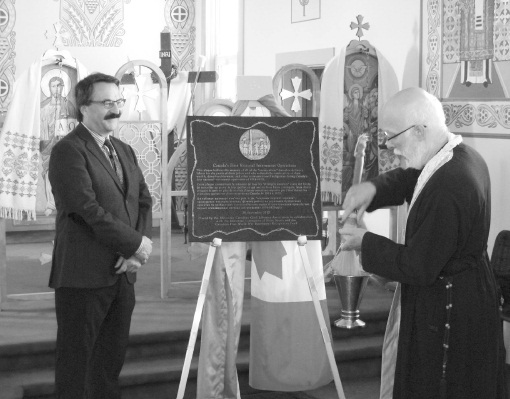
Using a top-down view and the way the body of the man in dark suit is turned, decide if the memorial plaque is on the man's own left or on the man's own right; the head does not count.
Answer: on the man's own left

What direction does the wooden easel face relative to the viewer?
toward the camera

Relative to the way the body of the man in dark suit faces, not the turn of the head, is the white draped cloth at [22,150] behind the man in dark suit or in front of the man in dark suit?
behind

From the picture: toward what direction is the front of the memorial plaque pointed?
toward the camera

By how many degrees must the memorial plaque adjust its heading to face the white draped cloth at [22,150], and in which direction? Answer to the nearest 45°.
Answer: approximately 135° to its right

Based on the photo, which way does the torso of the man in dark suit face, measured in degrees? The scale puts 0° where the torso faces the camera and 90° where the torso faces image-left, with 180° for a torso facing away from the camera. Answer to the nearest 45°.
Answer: approximately 315°

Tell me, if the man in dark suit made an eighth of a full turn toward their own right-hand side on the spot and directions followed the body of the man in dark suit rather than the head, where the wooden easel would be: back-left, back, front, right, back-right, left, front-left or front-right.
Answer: left

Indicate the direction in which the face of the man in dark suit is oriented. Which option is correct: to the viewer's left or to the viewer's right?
to the viewer's right

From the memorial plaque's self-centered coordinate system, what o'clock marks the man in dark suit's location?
The man in dark suit is roughly at 2 o'clock from the memorial plaque.

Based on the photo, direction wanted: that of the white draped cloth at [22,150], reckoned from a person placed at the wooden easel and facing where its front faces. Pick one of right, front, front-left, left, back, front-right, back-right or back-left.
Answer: back-right
